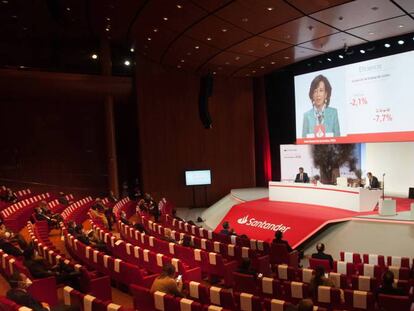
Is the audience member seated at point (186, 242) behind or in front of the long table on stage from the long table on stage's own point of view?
in front

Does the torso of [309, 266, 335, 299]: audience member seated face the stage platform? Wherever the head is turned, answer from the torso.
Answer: yes

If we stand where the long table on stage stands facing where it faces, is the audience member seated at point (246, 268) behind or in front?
in front

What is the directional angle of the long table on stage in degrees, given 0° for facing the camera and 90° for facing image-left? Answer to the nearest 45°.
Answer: approximately 45°

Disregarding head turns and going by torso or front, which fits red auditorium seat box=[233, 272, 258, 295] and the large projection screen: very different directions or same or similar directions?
very different directions

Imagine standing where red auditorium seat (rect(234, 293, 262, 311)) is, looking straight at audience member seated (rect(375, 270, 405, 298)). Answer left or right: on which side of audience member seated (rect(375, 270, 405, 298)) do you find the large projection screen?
left

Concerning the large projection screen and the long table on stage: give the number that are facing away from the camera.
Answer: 0

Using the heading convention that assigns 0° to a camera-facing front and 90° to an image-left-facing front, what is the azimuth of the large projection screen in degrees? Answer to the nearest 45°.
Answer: approximately 45°

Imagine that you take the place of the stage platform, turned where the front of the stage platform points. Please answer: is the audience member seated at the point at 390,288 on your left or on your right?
on your left

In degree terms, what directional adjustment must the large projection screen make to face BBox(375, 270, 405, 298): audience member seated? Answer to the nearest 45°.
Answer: approximately 45° to its left

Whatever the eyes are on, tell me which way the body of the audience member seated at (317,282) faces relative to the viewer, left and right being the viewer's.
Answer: facing away from the viewer

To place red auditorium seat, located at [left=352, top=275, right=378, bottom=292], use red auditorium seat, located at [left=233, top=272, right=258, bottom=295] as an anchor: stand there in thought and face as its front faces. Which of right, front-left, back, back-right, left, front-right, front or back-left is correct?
front-right
